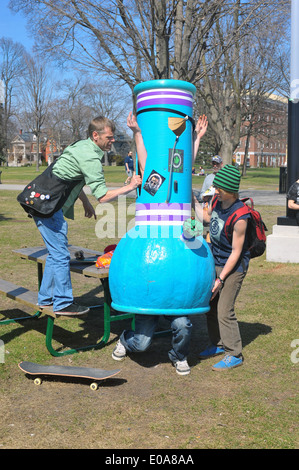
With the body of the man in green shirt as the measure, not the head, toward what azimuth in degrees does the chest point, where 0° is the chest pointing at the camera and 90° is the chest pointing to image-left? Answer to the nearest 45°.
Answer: approximately 270°

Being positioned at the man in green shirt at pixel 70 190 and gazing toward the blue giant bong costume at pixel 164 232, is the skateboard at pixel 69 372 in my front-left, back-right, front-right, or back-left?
front-right

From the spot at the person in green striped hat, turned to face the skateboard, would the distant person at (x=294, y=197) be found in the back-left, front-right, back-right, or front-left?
back-right

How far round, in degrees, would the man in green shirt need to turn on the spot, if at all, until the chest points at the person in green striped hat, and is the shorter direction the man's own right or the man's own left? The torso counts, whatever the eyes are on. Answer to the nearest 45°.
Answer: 0° — they already face them

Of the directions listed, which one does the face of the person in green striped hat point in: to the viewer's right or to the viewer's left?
to the viewer's left

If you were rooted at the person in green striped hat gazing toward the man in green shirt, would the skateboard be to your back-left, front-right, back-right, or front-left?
front-left

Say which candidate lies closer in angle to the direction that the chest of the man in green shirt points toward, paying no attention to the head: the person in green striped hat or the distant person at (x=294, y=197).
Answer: the person in green striped hat

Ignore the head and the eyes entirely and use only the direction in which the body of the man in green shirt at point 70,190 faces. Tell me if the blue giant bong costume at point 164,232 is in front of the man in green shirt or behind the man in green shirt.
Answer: in front

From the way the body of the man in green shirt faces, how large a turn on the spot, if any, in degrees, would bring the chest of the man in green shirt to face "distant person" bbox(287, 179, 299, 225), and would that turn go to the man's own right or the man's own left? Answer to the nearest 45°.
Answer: approximately 45° to the man's own left
